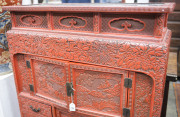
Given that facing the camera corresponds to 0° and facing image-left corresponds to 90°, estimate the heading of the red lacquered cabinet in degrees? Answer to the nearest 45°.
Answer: approximately 45°
